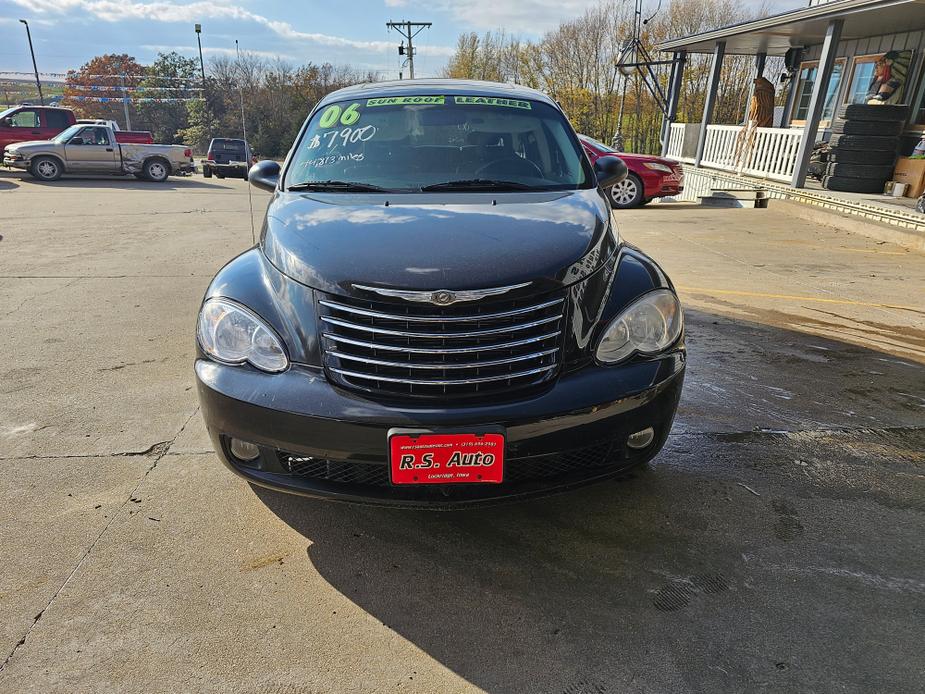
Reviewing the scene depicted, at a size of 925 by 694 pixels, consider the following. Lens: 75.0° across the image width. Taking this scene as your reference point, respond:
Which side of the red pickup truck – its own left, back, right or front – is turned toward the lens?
left

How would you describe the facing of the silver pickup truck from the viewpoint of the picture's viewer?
facing to the left of the viewer

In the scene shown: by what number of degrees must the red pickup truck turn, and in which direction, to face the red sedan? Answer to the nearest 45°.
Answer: approximately 135° to its left

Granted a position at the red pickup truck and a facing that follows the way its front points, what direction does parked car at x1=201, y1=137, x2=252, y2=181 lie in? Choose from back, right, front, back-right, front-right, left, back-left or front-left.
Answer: back

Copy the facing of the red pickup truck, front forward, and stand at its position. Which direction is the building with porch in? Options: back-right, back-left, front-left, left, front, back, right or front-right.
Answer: back-left

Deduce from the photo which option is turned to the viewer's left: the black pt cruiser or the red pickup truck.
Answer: the red pickup truck

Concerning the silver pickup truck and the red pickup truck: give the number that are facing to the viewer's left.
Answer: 2

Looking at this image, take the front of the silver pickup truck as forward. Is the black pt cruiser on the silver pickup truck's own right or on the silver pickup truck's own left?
on the silver pickup truck's own left

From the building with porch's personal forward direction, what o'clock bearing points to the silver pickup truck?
The silver pickup truck is roughly at 1 o'clock from the building with porch.

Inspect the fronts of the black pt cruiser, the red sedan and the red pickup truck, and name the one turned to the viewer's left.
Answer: the red pickup truck
